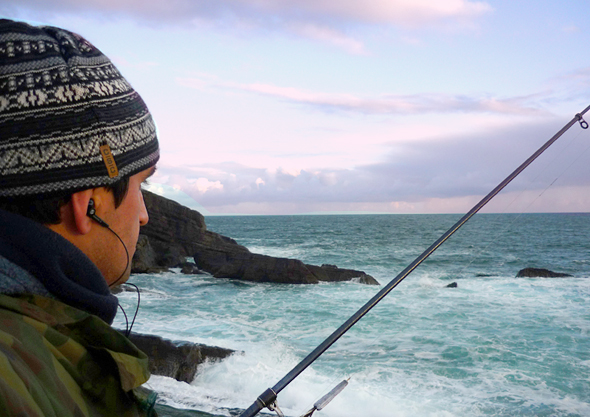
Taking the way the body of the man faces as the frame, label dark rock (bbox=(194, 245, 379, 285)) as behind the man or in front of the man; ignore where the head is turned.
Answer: in front

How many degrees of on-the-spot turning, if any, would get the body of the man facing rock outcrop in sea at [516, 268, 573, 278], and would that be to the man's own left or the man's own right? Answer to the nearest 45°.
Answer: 0° — they already face it

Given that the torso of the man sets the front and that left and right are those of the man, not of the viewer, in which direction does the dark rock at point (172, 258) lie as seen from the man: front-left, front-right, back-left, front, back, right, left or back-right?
front-left

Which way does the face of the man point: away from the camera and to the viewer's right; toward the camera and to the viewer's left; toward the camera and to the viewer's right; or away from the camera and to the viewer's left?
away from the camera and to the viewer's right

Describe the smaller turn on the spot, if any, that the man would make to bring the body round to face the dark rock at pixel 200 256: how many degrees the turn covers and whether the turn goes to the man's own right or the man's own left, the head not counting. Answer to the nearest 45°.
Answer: approximately 45° to the man's own left

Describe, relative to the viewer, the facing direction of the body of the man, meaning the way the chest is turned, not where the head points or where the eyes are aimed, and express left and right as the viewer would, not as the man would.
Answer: facing away from the viewer and to the right of the viewer
